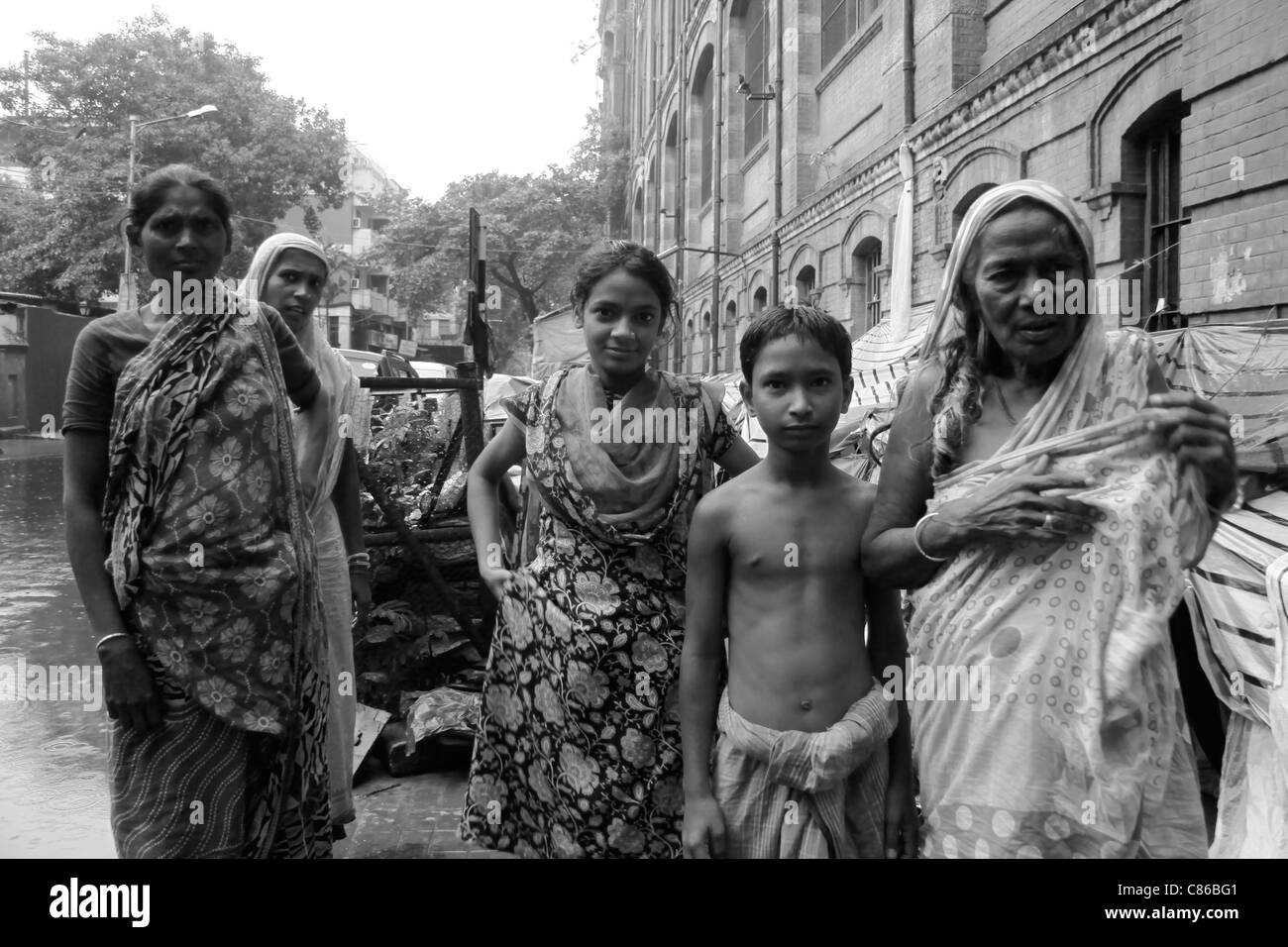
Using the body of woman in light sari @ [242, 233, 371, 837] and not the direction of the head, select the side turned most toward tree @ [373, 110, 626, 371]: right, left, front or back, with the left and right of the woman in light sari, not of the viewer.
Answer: back

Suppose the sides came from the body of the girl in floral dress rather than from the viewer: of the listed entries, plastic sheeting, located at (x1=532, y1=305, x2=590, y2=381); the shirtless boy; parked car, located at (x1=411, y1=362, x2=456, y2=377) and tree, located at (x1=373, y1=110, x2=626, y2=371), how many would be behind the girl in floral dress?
3

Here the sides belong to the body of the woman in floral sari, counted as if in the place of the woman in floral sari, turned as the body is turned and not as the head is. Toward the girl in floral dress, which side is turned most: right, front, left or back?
left

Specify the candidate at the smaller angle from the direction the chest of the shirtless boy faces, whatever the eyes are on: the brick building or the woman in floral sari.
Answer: the woman in floral sari

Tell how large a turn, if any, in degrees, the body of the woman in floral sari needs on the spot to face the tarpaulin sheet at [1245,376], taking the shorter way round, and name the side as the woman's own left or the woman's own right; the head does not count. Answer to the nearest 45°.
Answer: approximately 90° to the woman's own left

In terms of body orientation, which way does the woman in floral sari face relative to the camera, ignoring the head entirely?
toward the camera

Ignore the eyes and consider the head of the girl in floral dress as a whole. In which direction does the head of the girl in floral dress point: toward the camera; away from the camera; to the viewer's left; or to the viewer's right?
toward the camera

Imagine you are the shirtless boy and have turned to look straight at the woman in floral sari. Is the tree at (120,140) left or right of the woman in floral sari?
right

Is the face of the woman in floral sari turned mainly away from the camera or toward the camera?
toward the camera

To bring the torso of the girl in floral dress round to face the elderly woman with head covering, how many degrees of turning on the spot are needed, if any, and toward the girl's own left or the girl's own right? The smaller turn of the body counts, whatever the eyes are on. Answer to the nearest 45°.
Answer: approximately 45° to the girl's own left

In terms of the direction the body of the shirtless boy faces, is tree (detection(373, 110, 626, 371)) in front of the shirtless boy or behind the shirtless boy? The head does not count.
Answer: behind

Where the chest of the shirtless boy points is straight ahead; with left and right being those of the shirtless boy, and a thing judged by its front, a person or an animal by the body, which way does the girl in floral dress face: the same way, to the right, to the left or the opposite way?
the same way

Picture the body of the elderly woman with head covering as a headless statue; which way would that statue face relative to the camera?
toward the camera

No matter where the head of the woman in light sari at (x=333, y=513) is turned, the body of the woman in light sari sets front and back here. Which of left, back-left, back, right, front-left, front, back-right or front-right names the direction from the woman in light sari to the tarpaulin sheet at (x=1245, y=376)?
left

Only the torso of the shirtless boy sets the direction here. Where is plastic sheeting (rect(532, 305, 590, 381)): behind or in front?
behind

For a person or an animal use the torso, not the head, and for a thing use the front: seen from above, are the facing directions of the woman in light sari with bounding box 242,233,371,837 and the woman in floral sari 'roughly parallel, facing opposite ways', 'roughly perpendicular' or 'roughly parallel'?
roughly parallel

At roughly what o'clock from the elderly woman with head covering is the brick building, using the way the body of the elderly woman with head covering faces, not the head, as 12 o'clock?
The brick building is roughly at 6 o'clock from the elderly woman with head covering.

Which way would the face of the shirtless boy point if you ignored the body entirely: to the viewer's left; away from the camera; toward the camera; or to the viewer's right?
toward the camera

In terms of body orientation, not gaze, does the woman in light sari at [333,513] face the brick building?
no

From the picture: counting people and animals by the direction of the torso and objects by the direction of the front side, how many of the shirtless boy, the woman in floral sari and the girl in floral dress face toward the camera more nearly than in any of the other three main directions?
3

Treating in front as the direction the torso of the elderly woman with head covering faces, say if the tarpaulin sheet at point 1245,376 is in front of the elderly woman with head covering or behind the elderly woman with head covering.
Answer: behind
